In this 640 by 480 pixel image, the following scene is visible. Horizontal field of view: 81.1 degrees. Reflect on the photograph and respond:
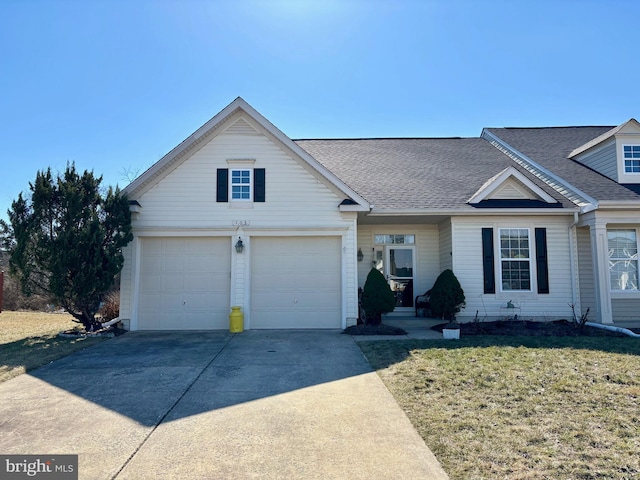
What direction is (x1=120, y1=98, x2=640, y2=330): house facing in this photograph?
toward the camera

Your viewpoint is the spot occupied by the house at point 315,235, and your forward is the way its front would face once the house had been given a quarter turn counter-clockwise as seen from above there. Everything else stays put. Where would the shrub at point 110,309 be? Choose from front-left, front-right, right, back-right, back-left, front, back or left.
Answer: back

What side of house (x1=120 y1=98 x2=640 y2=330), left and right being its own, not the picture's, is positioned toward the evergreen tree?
right
